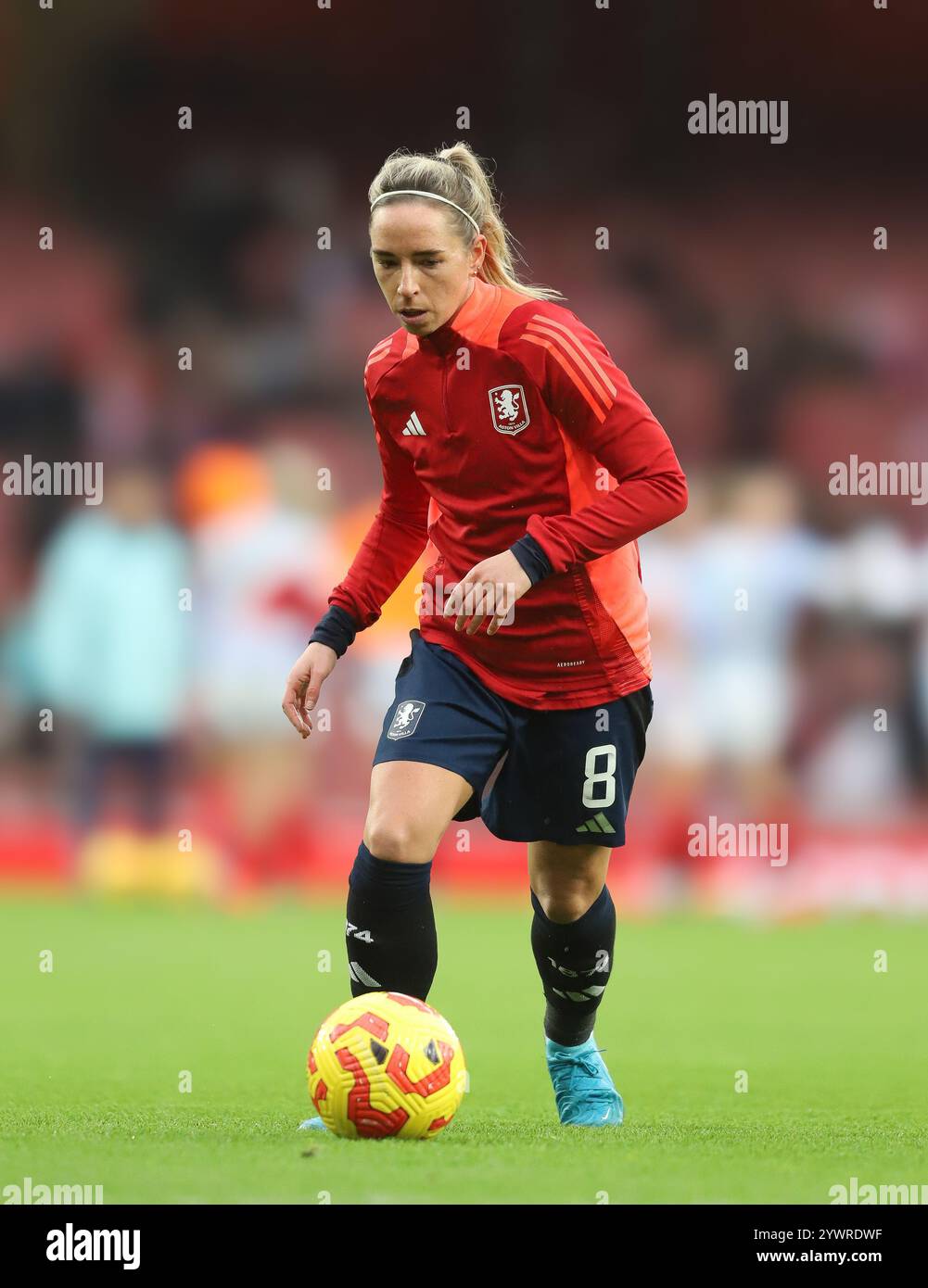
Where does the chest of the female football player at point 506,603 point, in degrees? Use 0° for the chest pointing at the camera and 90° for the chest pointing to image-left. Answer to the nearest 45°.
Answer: approximately 45°

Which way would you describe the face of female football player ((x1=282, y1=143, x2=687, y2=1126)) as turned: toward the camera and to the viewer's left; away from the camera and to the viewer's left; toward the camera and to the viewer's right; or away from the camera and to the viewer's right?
toward the camera and to the viewer's left
